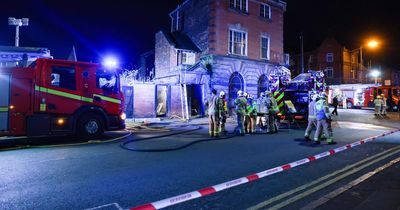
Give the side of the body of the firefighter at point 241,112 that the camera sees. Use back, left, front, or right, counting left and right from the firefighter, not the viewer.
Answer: back

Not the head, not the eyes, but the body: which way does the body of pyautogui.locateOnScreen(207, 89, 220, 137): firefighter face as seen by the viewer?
away from the camera

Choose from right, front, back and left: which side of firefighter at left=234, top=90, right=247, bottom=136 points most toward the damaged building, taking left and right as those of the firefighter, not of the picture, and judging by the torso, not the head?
front

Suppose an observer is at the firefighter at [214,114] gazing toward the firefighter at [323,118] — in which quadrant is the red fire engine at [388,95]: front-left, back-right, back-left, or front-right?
front-left

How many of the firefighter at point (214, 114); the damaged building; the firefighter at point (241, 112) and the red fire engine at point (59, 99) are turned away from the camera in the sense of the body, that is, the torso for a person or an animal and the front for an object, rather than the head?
2

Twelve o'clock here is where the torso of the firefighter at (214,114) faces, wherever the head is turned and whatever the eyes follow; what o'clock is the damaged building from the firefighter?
The damaged building is roughly at 12 o'clock from the firefighter.

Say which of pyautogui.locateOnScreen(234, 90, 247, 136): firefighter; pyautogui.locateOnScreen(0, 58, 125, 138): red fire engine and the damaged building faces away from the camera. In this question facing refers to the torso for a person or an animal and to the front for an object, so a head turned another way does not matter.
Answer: the firefighter

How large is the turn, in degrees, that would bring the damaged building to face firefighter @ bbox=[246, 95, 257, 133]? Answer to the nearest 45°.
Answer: approximately 45° to its right

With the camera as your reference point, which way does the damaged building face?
facing the viewer and to the right of the viewer

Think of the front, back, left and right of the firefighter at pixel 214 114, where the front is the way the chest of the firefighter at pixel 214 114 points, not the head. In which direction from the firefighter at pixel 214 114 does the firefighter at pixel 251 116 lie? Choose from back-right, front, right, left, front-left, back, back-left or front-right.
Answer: front-right

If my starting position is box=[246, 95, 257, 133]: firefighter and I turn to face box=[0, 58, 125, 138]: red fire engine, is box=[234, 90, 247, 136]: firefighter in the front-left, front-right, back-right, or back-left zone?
front-left

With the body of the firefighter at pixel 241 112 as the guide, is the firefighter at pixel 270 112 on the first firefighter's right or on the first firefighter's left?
on the first firefighter's right

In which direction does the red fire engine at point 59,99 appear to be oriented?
to the viewer's right

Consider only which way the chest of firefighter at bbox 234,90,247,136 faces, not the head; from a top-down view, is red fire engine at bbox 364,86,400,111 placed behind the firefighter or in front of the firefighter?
in front
